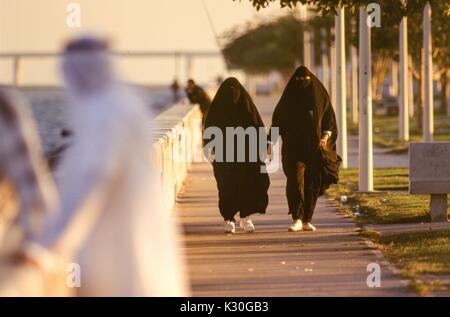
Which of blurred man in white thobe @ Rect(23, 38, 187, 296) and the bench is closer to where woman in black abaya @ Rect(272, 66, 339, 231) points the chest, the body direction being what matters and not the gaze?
the blurred man in white thobe

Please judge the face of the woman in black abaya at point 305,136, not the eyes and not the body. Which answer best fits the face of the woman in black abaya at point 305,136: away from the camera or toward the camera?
toward the camera

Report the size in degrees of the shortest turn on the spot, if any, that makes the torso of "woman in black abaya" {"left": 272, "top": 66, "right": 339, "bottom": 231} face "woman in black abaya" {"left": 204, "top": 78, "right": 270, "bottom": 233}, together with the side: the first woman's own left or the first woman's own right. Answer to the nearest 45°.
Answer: approximately 90° to the first woman's own right

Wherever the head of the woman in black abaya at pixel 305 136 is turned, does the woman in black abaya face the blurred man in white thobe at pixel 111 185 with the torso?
yes

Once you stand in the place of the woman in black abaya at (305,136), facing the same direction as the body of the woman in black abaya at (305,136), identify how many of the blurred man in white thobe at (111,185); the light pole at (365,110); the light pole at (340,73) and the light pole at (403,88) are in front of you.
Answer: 1

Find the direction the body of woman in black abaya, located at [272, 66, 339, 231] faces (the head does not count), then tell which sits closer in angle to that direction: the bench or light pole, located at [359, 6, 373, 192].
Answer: the bench

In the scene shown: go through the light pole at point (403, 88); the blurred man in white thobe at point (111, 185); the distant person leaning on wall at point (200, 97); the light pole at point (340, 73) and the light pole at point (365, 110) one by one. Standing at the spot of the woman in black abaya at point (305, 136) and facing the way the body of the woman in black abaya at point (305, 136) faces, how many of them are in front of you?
1

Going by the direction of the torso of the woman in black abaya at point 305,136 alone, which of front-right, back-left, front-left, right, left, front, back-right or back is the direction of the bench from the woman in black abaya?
left

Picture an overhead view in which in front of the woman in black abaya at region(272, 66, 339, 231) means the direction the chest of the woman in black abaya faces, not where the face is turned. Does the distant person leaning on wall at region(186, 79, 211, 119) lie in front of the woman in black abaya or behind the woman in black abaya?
behind

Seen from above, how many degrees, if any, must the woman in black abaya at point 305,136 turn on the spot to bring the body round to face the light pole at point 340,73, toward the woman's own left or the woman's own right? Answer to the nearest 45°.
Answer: approximately 180°

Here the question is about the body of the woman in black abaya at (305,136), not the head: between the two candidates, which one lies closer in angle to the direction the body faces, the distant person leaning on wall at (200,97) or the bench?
the bench

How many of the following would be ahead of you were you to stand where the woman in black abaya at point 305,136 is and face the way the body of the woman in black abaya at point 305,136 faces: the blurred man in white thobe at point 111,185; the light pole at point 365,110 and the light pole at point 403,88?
1

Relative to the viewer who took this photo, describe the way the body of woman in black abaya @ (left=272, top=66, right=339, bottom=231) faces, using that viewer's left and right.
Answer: facing the viewer

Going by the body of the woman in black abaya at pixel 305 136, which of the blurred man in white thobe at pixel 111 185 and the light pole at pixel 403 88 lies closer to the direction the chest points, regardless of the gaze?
the blurred man in white thobe
